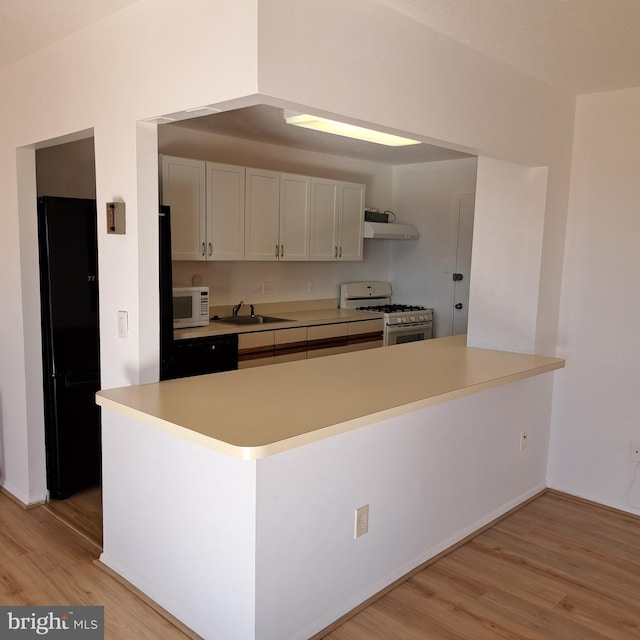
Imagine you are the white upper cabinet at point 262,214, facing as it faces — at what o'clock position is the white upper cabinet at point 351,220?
the white upper cabinet at point 351,220 is roughly at 9 o'clock from the white upper cabinet at point 262,214.

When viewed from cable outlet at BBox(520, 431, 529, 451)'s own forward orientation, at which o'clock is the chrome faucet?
The chrome faucet is roughly at 5 o'clock from the cable outlet.

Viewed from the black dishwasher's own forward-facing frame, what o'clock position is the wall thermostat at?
The wall thermostat is roughly at 2 o'clock from the black dishwasher.

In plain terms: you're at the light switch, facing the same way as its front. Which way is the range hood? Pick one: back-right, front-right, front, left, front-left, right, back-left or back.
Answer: back

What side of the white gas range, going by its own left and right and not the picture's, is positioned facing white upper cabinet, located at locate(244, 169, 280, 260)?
right

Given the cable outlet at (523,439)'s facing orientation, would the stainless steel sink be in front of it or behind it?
behind

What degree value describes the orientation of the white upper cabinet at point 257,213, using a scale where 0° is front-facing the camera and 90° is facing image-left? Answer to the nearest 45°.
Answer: approximately 315°

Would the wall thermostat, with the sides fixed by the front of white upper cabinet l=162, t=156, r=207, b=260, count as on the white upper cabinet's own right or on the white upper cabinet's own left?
on the white upper cabinet's own right

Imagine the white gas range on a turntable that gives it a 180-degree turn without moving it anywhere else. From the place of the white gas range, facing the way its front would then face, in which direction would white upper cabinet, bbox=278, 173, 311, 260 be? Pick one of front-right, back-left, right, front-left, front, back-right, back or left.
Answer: left

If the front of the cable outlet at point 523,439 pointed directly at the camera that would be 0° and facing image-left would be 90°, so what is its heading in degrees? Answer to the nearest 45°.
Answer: approximately 315°

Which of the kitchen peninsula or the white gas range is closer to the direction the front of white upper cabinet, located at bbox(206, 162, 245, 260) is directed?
the kitchen peninsula

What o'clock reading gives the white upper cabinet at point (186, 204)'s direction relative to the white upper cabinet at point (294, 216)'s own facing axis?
the white upper cabinet at point (186, 204) is roughly at 3 o'clock from the white upper cabinet at point (294, 216).
